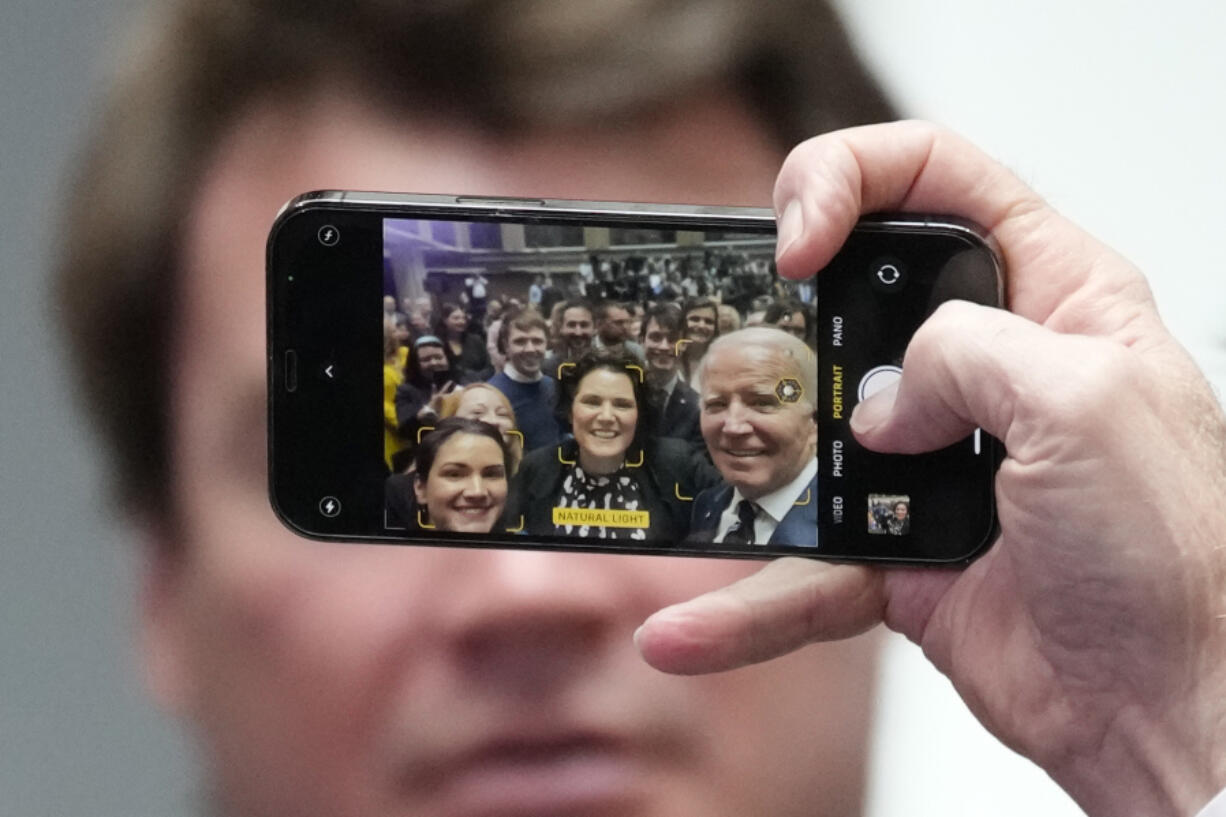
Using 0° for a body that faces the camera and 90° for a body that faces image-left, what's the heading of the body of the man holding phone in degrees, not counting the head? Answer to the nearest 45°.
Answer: approximately 0°
